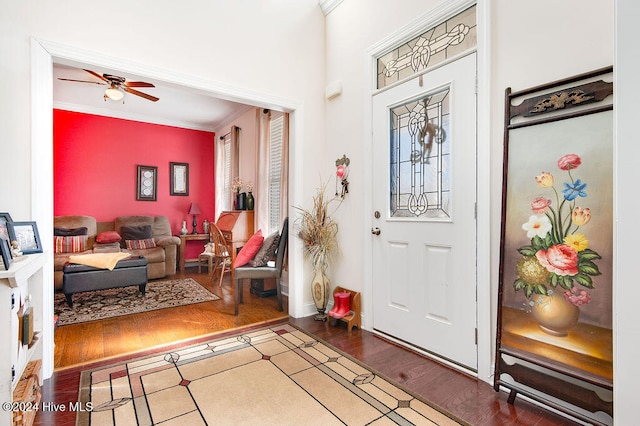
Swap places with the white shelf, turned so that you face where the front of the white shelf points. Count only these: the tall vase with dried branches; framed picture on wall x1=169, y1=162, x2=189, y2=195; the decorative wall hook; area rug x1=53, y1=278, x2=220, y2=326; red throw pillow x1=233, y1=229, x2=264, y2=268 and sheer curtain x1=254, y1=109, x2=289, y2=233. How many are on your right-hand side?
0

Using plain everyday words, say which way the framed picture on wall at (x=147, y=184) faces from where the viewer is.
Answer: facing the viewer

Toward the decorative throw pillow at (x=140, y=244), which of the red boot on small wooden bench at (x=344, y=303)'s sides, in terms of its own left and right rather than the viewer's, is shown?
right

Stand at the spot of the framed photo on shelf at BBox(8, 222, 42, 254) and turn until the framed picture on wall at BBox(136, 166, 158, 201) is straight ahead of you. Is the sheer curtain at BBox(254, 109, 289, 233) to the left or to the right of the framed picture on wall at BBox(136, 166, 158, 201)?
right

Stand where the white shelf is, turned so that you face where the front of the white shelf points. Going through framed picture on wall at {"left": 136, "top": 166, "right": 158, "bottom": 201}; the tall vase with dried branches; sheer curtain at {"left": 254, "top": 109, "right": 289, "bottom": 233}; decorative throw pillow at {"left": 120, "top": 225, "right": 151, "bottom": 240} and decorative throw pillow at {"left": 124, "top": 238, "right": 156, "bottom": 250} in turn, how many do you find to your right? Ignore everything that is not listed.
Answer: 0

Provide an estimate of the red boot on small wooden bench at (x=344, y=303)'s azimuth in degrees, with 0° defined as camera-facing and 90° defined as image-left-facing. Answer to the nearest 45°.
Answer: approximately 45°

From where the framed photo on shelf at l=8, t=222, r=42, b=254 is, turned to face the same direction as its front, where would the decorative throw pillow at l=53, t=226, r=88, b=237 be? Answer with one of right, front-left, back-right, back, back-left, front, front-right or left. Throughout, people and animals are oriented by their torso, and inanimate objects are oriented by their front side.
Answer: back-left

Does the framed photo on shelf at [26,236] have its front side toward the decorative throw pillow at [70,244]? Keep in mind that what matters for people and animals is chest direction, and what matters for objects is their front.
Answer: no

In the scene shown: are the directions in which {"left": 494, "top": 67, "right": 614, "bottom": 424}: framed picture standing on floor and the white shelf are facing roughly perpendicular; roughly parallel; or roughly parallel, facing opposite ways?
roughly parallel, facing opposite ways

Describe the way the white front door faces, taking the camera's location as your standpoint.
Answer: facing the viewer and to the left of the viewer

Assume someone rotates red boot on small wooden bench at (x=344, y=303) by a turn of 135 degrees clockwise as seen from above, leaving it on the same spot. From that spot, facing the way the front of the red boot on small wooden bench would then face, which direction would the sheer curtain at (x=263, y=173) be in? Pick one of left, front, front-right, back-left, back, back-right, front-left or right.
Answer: front-left

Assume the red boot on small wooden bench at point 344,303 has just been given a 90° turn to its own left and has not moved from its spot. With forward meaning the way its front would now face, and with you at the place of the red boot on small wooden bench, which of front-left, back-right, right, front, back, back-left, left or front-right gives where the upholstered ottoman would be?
back-right

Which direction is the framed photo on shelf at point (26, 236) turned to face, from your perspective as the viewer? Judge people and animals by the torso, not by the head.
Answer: facing the viewer and to the right of the viewer

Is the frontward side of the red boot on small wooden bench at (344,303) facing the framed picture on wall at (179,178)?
no

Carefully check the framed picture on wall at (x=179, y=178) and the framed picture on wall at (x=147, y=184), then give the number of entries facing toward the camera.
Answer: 2

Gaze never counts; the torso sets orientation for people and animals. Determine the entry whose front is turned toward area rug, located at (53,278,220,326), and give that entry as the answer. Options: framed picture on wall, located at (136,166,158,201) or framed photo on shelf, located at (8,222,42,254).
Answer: the framed picture on wall

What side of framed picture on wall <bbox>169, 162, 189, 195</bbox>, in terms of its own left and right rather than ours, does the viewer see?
front

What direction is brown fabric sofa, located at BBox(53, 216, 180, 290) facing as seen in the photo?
toward the camera

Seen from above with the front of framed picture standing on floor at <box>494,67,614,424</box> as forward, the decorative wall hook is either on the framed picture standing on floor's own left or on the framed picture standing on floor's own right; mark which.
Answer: on the framed picture standing on floor's own right

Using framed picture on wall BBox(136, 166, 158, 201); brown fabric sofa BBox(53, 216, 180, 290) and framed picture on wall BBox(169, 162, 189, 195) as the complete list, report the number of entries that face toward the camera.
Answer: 3

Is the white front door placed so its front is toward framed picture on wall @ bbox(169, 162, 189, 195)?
no
